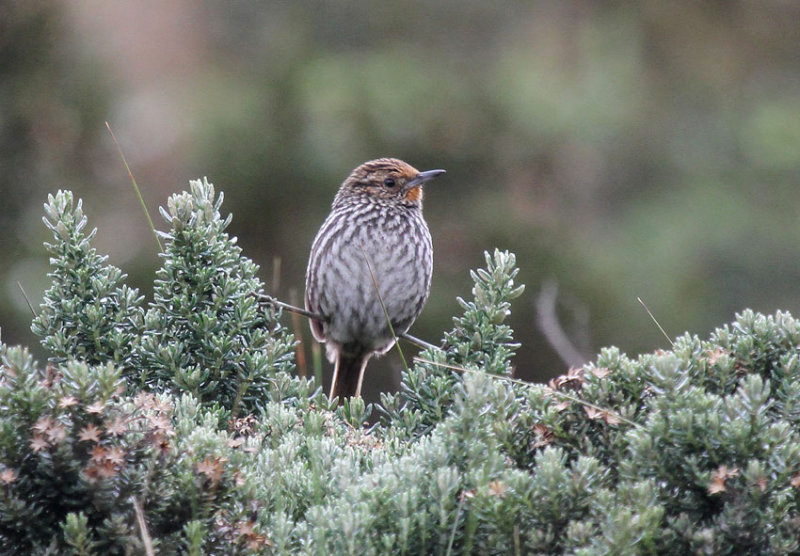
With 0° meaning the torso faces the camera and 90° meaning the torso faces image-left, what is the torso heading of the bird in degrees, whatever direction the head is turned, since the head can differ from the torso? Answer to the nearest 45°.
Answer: approximately 315°
